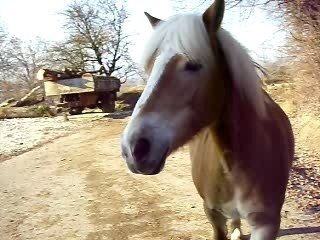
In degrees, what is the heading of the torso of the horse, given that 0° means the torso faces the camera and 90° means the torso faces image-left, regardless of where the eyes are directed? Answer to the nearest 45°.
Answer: approximately 0°
